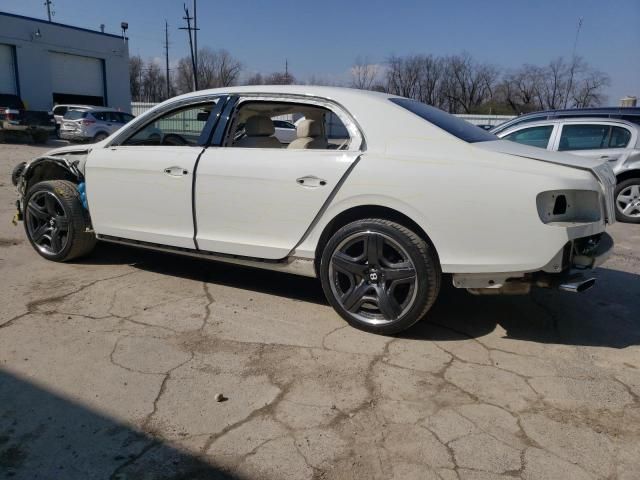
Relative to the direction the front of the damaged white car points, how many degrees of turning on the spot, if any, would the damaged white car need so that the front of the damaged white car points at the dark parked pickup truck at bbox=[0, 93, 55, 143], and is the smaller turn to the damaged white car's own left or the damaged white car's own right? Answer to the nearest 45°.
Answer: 0° — it already faces it

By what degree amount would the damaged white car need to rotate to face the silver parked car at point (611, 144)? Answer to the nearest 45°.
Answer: approximately 90° to its right

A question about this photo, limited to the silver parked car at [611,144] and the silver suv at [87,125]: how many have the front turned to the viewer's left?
1

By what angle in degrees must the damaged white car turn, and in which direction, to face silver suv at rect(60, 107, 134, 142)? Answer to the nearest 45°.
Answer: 0° — it already faces it

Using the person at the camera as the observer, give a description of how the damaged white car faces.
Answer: facing away from the viewer and to the left of the viewer
